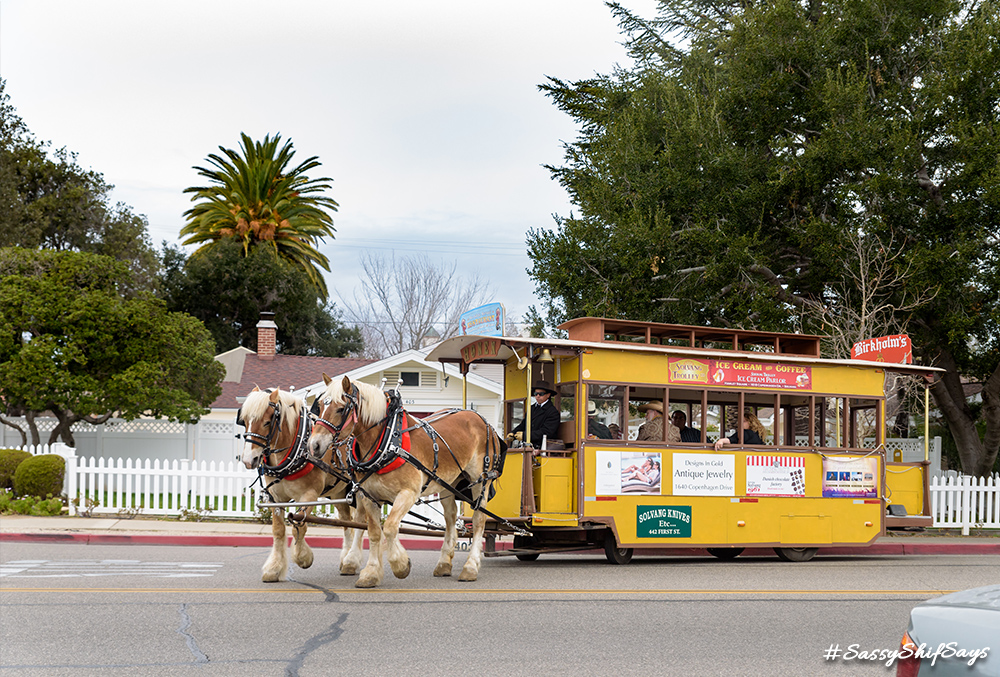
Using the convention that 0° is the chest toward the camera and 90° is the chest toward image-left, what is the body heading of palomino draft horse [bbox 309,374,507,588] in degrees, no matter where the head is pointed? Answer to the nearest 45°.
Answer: approximately 45°

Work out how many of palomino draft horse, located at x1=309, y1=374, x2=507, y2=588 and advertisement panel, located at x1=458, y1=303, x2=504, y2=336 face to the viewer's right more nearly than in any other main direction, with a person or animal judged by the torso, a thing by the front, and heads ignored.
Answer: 0

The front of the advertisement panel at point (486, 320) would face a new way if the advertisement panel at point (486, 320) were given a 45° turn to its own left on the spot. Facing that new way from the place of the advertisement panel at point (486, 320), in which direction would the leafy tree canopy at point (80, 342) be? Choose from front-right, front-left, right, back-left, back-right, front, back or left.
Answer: back-right

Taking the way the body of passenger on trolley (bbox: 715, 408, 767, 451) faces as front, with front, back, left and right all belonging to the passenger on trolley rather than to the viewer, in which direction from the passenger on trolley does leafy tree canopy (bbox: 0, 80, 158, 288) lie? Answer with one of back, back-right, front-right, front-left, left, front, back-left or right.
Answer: front-right

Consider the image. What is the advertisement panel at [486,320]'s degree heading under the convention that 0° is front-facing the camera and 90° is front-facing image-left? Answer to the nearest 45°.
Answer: approximately 45°

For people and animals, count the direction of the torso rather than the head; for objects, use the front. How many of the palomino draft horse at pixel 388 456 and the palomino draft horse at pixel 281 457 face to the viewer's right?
0

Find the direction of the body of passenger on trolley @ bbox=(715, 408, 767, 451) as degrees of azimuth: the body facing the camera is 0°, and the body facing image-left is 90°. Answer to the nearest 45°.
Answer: approximately 90°

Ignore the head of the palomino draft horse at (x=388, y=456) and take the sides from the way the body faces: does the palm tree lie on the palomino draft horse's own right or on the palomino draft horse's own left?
on the palomino draft horse's own right

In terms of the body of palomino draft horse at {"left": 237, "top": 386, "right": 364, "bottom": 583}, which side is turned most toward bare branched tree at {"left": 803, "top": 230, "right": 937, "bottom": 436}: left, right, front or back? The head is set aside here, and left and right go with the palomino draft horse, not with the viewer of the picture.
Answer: back
